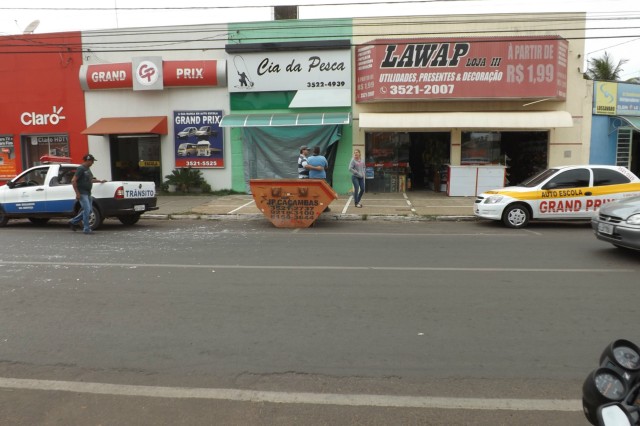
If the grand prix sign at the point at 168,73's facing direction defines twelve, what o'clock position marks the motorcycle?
The motorcycle is roughly at 12 o'clock from the grand prix sign.

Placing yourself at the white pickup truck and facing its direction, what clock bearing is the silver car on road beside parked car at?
The silver car on road beside parked car is roughly at 6 o'clock from the white pickup truck.

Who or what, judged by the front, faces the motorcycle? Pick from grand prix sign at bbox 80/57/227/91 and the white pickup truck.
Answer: the grand prix sign

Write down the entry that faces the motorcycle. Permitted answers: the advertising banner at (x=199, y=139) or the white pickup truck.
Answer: the advertising banner

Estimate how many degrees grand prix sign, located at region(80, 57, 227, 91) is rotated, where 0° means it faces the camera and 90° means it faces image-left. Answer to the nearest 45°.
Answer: approximately 0°

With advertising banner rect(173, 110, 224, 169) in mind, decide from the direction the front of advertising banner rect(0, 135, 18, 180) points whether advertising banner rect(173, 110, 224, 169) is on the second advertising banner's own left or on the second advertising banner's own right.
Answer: on the second advertising banner's own left

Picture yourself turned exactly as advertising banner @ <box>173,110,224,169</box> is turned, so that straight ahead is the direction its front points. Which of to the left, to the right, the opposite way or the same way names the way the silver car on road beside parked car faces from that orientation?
to the right

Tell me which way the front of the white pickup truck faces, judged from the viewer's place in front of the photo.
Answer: facing away from the viewer and to the left of the viewer

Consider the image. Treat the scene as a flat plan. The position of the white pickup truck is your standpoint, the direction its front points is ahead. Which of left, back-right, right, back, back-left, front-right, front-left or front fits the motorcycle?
back-left

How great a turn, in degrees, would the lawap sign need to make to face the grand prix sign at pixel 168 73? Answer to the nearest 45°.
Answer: approximately 90° to its right

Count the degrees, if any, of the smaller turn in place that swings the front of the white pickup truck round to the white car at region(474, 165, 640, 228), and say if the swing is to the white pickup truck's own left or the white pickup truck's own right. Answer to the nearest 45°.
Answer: approximately 180°
